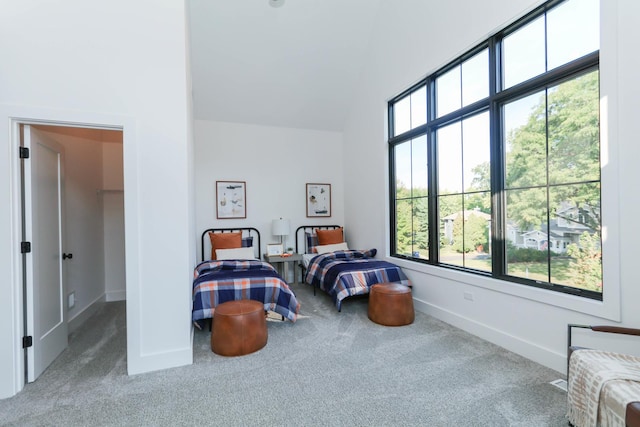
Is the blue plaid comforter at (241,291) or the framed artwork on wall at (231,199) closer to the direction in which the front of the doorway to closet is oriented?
the blue plaid comforter

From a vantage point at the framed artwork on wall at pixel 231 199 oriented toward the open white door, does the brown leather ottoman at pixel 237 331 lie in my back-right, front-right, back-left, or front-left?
front-left

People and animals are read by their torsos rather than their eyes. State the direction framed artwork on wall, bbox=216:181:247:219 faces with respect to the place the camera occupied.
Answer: facing the viewer

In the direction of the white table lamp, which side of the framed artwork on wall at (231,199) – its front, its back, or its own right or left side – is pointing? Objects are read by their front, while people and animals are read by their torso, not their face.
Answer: left

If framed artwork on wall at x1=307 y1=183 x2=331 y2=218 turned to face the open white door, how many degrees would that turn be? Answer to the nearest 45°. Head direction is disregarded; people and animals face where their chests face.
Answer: approximately 45° to its right

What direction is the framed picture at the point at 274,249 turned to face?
toward the camera

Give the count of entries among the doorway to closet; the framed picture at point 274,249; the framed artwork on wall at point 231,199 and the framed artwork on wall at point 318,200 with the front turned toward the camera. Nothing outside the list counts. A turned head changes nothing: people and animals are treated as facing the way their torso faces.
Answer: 4

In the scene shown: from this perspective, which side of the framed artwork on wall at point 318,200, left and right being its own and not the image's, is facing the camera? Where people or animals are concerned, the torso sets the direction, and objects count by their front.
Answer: front

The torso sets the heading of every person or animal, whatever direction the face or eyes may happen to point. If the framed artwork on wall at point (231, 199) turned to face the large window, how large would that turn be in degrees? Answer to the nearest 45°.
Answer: approximately 45° to its left

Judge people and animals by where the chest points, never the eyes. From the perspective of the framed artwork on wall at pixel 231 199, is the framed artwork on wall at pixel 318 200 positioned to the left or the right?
on its left
